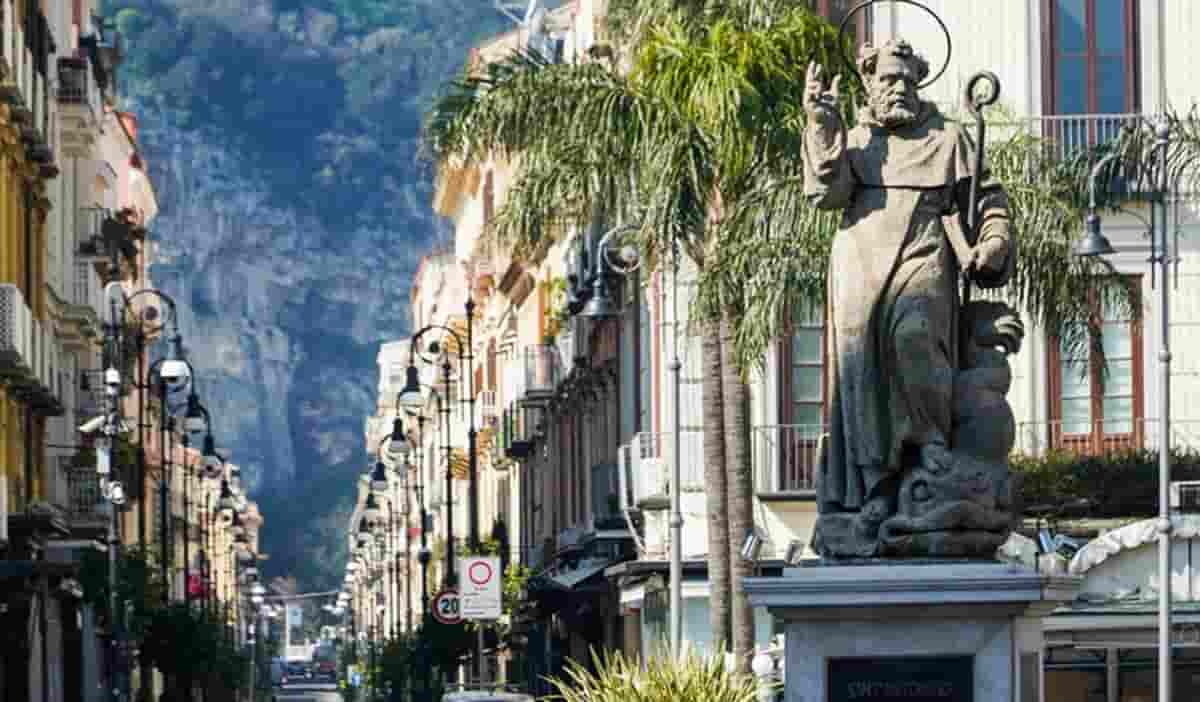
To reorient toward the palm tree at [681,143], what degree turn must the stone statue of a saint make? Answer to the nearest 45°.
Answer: approximately 180°

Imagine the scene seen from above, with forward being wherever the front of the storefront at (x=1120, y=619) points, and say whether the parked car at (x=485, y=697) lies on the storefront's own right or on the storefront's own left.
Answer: on the storefront's own right

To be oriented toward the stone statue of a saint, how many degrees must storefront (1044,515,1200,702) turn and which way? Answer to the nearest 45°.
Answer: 0° — it already faces it

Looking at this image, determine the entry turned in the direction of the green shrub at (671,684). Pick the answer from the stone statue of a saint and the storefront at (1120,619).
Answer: the storefront

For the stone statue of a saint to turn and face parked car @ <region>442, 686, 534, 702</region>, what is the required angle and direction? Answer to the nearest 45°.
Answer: approximately 180°

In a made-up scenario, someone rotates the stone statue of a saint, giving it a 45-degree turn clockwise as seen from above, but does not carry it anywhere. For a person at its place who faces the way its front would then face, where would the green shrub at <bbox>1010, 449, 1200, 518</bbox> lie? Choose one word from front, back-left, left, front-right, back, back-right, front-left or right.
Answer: back-right
